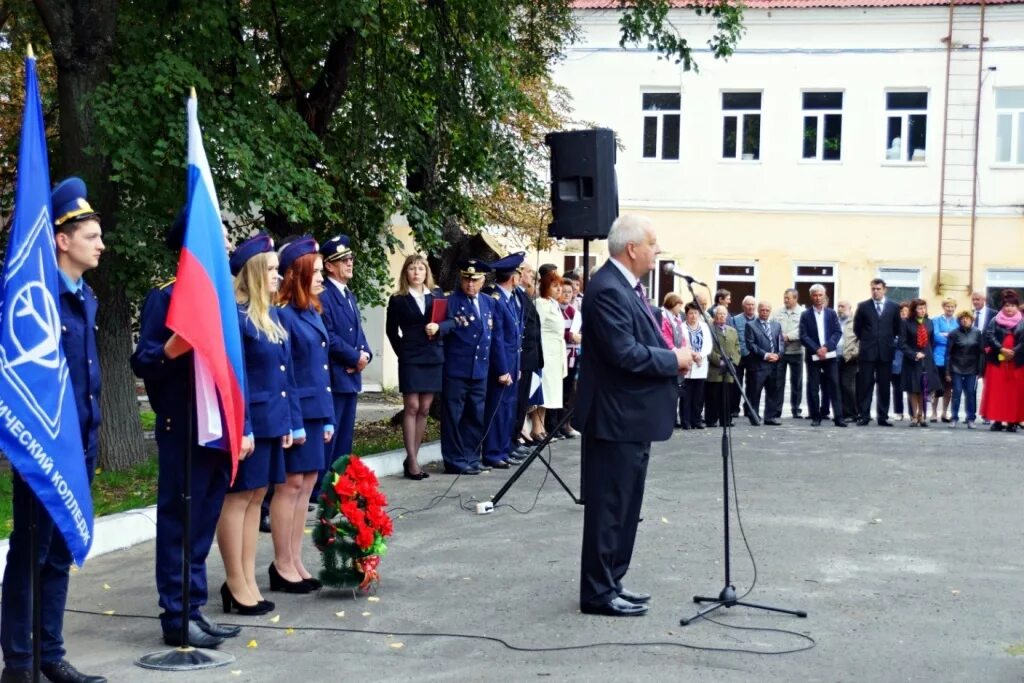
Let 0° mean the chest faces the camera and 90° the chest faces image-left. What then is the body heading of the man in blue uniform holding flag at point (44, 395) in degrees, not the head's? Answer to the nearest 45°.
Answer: approximately 270°

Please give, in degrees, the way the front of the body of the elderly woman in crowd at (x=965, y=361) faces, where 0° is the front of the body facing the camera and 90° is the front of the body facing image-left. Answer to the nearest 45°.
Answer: approximately 0°

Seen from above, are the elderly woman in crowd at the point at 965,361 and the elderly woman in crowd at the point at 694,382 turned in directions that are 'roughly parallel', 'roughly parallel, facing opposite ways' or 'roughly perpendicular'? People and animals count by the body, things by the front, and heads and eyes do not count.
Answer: roughly parallel

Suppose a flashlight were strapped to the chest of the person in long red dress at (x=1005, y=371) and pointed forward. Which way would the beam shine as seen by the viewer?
toward the camera

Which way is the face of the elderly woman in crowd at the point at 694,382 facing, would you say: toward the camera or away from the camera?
toward the camera

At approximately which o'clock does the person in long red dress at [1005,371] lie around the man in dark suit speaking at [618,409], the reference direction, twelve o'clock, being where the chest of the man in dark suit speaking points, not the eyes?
The person in long red dress is roughly at 10 o'clock from the man in dark suit speaking.

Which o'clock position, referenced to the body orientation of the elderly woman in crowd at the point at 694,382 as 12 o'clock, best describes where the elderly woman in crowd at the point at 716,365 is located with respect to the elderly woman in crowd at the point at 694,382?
the elderly woman in crowd at the point at 716,365 is roughly at 9 o'clock from the elderly woman in crowd at the point at 694,382.

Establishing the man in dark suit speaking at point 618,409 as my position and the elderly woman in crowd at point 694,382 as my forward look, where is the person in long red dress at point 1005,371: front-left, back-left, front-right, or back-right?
front-right

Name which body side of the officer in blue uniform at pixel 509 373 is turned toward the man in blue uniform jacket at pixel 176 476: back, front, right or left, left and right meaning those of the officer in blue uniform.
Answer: right

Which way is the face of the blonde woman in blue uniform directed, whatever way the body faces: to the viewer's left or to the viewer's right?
to the viewer's right

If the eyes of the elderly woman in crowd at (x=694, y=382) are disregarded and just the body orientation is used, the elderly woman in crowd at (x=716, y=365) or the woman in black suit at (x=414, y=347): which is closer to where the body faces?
the woman in black suit
